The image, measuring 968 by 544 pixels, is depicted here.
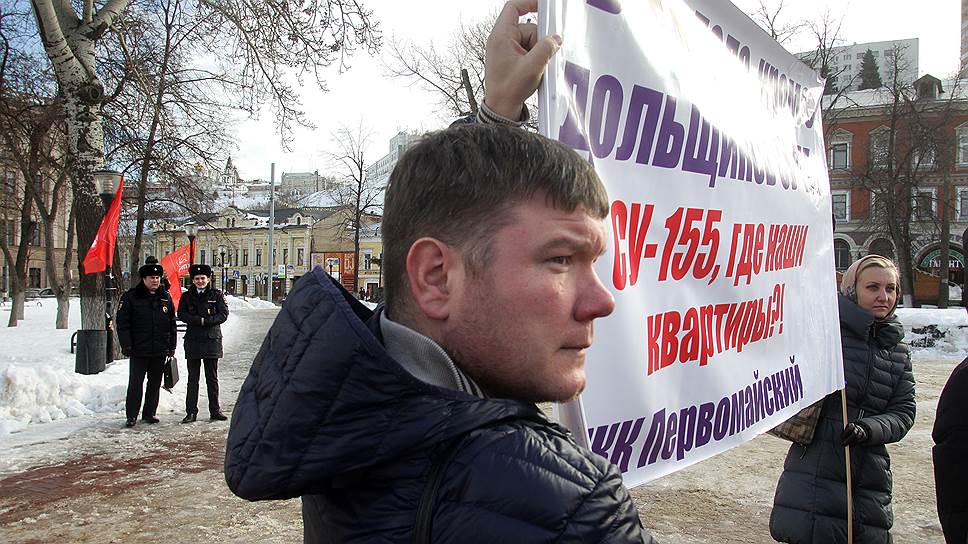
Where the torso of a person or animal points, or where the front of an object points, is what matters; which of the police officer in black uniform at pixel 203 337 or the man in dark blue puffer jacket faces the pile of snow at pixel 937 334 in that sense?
the man in dark blue puffer jacket

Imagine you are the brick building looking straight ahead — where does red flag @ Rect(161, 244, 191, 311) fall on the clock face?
The red flag is roughly at 1 o'clock from the brick building.

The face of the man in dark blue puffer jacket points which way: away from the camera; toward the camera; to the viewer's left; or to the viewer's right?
to the viewer's right

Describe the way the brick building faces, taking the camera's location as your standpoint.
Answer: facing the viewer

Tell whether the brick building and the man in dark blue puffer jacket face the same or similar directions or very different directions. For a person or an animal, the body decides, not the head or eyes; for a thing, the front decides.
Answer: very different directions

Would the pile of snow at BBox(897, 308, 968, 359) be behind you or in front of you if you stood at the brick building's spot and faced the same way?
in front

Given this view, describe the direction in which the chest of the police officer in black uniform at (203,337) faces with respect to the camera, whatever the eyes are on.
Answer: toward the camera

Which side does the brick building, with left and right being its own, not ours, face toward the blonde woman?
front

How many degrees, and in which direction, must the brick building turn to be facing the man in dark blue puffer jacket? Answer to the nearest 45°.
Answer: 0° — it already faces them

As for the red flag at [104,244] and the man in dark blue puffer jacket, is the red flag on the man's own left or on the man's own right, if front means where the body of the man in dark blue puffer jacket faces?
on the man's own left

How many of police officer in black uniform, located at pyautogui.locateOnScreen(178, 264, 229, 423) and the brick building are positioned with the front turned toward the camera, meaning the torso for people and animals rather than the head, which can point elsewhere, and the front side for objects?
2

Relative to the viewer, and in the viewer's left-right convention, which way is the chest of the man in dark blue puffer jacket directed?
facing away from the viewer and to the right of the viewer

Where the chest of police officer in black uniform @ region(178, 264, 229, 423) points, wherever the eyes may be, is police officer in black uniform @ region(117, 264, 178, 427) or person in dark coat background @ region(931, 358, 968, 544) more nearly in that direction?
the person in dark coat background

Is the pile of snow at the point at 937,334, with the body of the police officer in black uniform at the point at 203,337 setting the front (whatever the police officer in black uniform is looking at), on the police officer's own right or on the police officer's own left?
on the police officer's own left

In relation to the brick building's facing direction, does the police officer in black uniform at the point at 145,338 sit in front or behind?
in front
